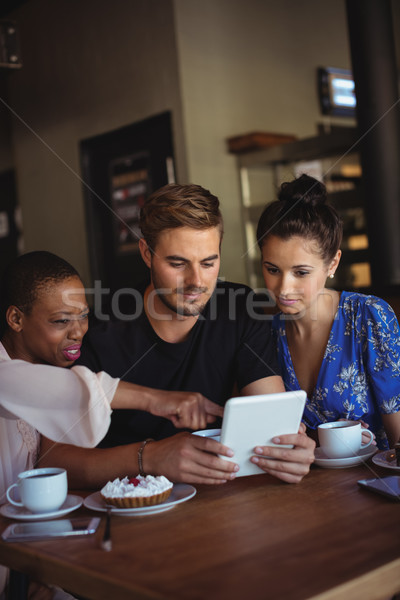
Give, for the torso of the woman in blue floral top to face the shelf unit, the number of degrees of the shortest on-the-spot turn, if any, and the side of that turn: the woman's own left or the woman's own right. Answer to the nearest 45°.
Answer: approximately 135° to the woman's own right

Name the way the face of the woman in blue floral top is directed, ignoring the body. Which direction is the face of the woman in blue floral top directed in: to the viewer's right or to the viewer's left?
to the viewer's left

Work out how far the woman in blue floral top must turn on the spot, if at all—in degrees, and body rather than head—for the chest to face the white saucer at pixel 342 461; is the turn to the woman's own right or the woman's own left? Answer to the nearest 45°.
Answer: approximately 45° to the woman's own left

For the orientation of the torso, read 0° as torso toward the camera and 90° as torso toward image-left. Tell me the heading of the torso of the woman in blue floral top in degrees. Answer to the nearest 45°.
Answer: approximately 45°

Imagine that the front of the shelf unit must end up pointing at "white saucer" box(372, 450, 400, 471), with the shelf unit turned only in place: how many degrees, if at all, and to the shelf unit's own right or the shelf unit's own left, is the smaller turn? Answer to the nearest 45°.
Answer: approximately 45° to the shelf unit's own left

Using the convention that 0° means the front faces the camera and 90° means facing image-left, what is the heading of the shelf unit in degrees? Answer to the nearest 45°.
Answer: approximately 45°
